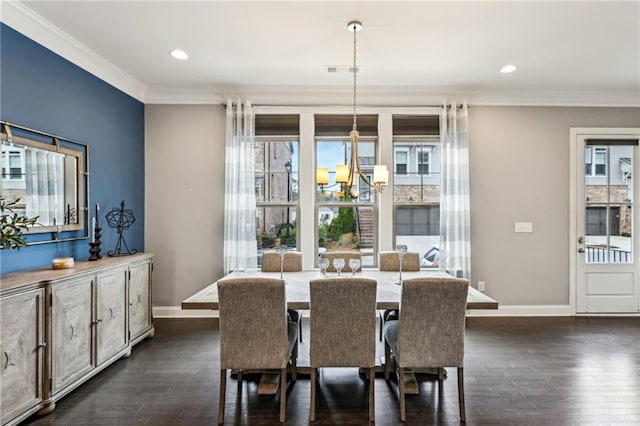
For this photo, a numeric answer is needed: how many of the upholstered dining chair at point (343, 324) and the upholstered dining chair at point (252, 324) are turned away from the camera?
2

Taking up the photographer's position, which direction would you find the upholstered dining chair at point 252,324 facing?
facing away from the viewer

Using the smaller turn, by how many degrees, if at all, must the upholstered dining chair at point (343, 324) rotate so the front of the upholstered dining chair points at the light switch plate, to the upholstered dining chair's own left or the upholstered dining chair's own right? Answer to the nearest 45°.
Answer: approximately 45° to the upholstered dining chair's own right

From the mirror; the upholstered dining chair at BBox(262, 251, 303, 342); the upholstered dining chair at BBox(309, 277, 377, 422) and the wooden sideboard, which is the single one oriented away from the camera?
the upholstered dining chair at BBox(309, 277, 377, 422)

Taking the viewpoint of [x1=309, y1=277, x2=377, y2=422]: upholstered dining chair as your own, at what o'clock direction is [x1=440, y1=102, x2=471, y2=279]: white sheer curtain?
The white sheer curtain is roughly at 1 o'clock from the upholstered dining chair.

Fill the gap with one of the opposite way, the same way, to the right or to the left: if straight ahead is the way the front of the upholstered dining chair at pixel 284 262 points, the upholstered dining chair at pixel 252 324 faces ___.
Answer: the opposite way

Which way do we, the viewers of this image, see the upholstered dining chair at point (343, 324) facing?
facing away from the viewer

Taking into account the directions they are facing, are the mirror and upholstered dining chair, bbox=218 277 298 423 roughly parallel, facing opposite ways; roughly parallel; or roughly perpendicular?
roughly perpendicular

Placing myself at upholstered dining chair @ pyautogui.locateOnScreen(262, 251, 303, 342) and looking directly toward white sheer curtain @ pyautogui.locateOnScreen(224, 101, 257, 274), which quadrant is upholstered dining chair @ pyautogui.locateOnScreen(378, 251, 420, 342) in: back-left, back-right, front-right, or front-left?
back-right

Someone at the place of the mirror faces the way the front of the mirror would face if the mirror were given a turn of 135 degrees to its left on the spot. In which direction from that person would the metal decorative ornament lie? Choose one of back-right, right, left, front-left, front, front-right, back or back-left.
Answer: front-right

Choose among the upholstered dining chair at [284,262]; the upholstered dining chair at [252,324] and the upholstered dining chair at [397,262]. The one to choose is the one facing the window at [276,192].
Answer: the upholstered dining chair at [252,324]

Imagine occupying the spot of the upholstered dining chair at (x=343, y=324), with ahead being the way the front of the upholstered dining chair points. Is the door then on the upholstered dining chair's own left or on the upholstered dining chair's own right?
on the upholstered dining chair's own right

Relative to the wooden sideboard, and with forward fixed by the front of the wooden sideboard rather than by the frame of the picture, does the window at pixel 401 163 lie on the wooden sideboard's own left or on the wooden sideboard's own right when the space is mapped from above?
on the wooden sideboard's own left

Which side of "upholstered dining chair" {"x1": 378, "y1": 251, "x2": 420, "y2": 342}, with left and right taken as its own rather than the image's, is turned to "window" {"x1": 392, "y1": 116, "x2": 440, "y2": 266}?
back
